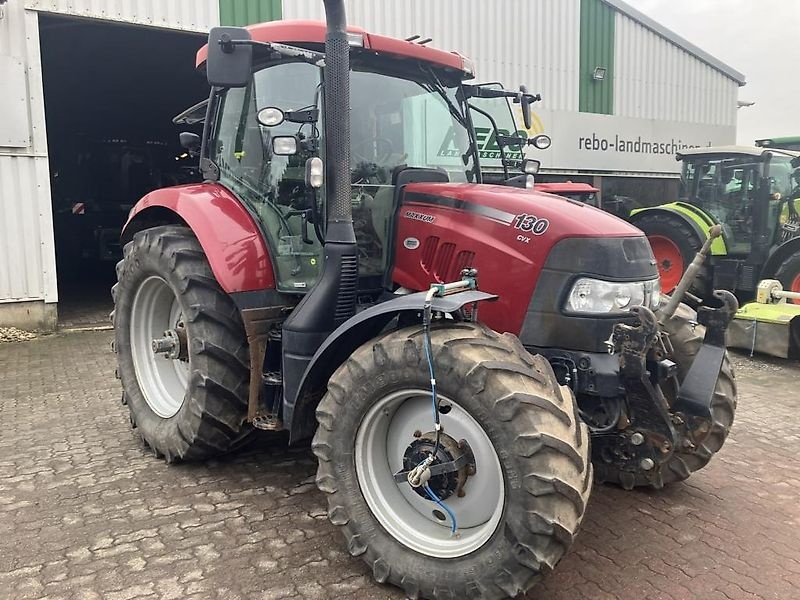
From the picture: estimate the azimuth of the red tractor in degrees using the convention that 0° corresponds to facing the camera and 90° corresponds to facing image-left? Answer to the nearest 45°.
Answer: approximately 315°
